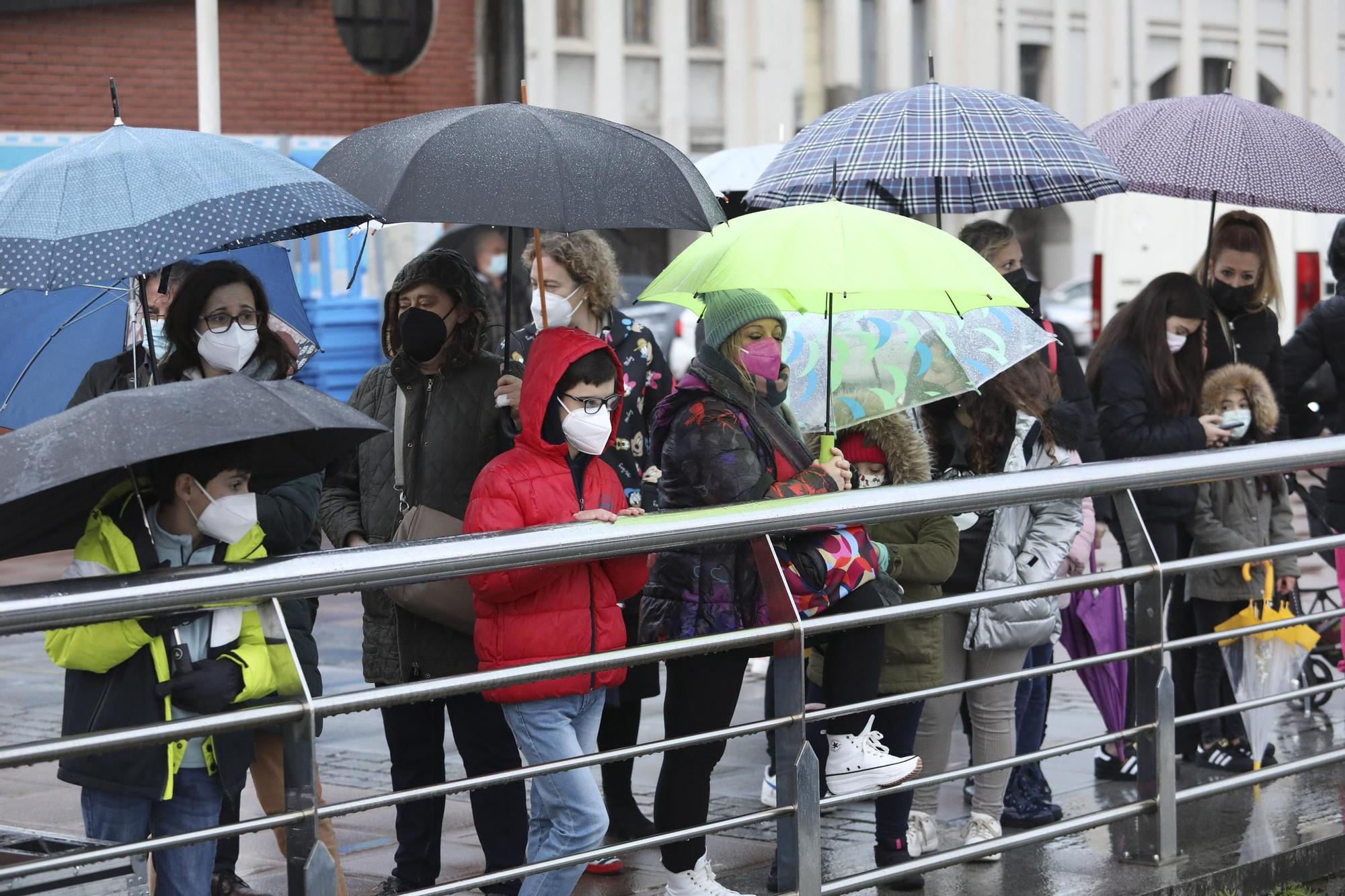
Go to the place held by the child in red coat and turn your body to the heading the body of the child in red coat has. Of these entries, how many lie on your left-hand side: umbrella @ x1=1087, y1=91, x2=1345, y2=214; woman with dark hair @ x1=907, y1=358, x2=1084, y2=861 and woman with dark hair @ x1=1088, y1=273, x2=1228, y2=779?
3

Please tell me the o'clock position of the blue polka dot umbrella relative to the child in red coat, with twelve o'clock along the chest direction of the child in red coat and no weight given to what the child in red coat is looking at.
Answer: The blue polka dot umbrella is roughly at 4 o'clock from the child in red coat.

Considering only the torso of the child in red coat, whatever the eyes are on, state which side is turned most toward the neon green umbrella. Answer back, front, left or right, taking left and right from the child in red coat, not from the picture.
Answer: left

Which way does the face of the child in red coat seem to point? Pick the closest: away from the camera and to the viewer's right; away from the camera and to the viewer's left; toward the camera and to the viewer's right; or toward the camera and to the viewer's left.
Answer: toward the camera and to the viewer's right

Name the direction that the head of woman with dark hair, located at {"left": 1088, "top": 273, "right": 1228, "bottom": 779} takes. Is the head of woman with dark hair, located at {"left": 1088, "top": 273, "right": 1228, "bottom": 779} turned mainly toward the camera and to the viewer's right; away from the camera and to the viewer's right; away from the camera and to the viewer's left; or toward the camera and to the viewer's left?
toward the camera and to the viewer's right

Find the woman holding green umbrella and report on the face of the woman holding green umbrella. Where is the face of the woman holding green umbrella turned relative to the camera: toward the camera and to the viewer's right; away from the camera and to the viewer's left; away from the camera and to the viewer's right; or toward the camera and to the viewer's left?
toward the camera and to the viewer's right

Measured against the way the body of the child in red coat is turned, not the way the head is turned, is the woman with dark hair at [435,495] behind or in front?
behind

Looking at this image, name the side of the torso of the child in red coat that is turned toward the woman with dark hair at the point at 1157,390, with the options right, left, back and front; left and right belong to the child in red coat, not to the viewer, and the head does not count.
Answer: left

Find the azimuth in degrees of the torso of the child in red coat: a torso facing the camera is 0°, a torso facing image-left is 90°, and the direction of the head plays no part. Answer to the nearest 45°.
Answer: approximately 315°
